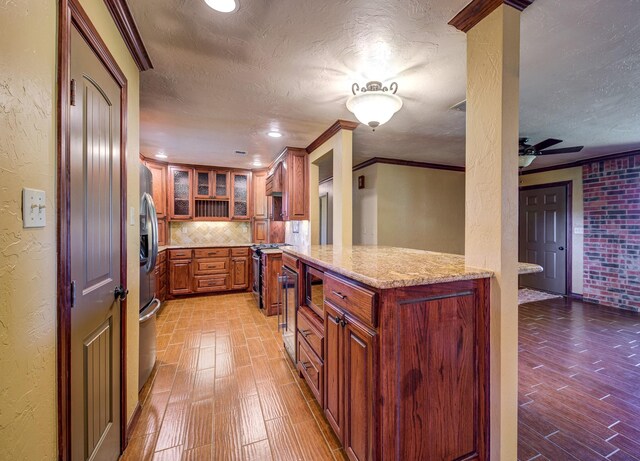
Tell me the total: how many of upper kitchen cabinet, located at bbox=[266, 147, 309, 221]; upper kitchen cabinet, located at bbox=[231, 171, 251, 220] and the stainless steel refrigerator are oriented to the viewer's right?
1

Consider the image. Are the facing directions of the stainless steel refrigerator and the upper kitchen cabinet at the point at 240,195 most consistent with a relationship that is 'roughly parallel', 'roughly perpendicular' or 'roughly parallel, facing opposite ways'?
roughly perpendicular

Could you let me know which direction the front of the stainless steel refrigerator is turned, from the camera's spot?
facing to the right of the viewer

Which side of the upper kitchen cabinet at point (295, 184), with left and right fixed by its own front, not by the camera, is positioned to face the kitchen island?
left

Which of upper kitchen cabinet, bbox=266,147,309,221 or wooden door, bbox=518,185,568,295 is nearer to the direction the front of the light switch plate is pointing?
the wooden door

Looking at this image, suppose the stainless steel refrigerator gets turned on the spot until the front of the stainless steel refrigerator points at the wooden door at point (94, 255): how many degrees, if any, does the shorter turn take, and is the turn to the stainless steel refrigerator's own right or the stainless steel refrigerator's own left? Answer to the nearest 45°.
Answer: approximately 90° to the stainless steel refrigerator's own right

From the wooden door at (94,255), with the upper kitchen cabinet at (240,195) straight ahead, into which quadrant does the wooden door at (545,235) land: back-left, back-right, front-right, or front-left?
front-right

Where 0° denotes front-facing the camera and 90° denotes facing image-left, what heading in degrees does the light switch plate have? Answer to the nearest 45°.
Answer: approximately 315°

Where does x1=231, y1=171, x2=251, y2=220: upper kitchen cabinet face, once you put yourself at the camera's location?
facing the viewer

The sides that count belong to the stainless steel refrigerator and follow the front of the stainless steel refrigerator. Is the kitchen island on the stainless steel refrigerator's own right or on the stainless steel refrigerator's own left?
on the stainless steel refrigerator's own right

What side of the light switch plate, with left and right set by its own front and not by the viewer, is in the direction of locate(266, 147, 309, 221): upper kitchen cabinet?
left

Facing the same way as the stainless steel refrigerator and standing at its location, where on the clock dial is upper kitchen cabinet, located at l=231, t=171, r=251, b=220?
The upper kitchen cabinet is roughly at 10 o'clock from the stainless steel refrigerator.

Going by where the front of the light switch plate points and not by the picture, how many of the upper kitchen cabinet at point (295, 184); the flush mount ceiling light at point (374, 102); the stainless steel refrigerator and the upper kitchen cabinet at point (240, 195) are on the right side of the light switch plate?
0

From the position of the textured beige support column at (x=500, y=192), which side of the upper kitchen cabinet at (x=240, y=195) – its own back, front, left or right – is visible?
front

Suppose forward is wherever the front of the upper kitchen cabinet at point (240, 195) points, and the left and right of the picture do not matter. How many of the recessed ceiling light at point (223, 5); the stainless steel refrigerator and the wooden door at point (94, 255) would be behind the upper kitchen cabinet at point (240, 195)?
0

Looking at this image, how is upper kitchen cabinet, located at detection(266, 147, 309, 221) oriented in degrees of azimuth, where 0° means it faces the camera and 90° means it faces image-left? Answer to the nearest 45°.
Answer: approximately 90°
